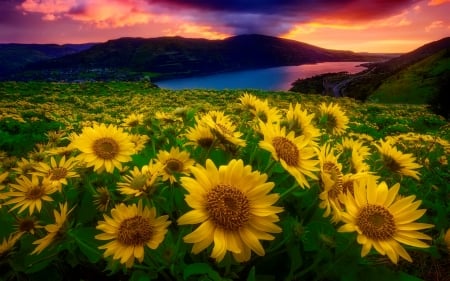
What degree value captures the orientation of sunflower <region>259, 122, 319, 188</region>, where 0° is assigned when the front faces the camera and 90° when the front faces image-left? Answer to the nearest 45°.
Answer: approximately 45°

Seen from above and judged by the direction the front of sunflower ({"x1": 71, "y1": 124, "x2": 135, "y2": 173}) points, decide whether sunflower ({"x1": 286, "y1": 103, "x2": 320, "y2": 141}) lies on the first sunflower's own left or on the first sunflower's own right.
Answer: on the first sunflower's own left

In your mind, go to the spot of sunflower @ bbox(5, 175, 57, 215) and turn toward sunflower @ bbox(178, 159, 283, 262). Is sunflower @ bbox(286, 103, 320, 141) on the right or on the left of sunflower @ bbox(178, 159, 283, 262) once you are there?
left

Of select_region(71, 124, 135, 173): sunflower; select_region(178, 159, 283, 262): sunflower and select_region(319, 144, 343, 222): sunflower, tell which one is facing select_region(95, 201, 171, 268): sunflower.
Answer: select_region(71, 124, 135, 173): sunflower

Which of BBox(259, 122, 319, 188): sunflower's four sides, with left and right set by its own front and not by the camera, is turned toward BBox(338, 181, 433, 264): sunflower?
left

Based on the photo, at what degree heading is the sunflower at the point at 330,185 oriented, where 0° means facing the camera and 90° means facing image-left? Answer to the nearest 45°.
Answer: approximately 315°

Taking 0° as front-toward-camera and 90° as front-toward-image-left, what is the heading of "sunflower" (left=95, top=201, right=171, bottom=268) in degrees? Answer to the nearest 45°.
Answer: approximately 0°
